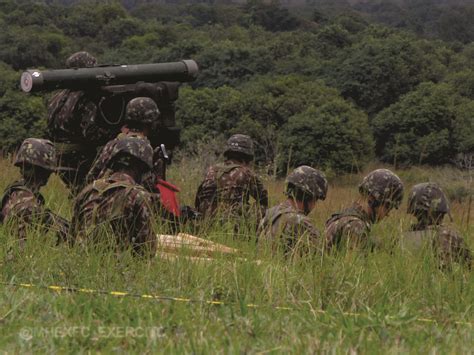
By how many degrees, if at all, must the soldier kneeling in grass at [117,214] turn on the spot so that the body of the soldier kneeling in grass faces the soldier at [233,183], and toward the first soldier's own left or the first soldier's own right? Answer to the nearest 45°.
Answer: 0° — they already face them

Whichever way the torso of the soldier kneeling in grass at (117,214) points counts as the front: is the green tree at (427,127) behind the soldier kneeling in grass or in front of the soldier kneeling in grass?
in front

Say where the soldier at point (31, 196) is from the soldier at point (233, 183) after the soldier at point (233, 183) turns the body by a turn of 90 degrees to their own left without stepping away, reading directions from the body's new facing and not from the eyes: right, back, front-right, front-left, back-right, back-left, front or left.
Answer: front-left

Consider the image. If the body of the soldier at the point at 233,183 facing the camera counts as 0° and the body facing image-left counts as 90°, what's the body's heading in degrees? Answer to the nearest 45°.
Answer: approximately 180°

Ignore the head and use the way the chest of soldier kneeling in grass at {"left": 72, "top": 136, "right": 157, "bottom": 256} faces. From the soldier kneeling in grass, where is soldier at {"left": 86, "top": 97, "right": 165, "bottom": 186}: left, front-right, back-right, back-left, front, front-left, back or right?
front-left

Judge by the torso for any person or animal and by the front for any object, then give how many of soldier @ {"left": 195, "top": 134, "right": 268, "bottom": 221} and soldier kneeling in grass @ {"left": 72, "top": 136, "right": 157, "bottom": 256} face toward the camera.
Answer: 0

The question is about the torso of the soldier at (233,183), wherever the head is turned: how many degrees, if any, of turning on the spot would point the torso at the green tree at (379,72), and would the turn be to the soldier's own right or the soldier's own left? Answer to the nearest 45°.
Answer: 0° — they already face it

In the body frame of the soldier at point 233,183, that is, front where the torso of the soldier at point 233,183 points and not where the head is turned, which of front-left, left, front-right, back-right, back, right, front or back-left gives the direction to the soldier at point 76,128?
left

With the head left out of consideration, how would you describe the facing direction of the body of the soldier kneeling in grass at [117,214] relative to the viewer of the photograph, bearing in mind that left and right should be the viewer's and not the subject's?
facing away from the viewer and to the right of the viewer
